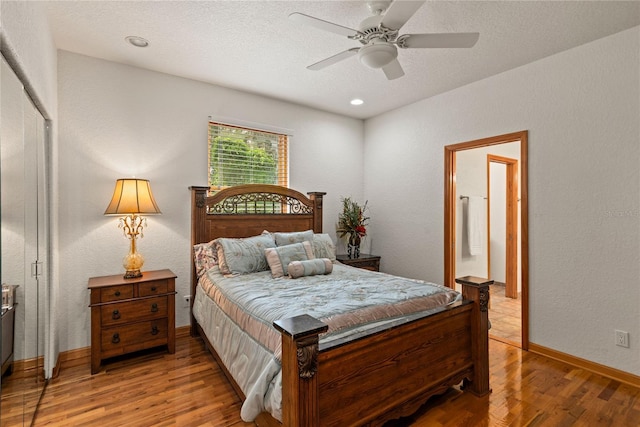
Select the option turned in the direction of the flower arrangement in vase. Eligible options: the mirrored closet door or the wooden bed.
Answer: the mirrored closet door

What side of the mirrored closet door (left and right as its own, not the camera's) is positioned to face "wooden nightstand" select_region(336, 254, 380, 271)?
front

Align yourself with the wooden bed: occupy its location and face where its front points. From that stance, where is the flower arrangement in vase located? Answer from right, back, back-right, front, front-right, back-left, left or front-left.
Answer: back-left

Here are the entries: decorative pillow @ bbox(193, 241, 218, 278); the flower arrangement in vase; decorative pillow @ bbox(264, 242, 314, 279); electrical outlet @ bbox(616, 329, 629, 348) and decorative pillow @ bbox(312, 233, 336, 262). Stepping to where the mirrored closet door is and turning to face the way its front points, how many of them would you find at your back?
0

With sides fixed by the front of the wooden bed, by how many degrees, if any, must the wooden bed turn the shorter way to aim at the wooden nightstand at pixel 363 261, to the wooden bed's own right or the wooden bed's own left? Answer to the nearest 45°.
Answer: approximately 135° to the wooden bed's own left

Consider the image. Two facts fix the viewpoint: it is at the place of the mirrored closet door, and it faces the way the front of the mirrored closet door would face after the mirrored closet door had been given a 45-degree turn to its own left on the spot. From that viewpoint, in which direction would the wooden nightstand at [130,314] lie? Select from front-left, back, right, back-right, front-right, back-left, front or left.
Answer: front

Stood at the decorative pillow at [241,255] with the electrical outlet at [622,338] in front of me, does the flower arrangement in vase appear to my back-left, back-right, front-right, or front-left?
front-left

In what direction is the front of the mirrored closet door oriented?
to the viewer's right

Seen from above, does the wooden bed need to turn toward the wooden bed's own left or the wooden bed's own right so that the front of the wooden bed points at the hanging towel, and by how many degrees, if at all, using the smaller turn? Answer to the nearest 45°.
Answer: approximately 90° to the wooden bed's own left

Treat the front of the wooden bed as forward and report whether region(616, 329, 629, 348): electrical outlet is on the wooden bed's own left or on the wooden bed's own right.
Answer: on the wooden bed's own left

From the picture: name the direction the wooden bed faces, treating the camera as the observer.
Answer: facing the viewer and to the right of the viewer

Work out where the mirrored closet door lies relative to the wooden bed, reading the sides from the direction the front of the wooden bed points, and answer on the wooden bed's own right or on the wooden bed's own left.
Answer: on the wooden bed's own right

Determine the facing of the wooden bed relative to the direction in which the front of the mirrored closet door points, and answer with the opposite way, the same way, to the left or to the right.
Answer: to the right

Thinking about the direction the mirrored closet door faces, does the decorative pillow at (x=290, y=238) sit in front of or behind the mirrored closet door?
in front

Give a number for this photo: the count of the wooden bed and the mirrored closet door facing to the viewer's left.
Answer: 0

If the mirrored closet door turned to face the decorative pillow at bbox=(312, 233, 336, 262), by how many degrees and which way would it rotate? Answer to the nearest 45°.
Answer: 0° — it already faces it

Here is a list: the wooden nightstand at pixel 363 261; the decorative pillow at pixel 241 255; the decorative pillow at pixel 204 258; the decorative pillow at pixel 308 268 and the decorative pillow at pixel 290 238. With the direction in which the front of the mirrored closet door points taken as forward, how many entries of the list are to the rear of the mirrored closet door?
0
